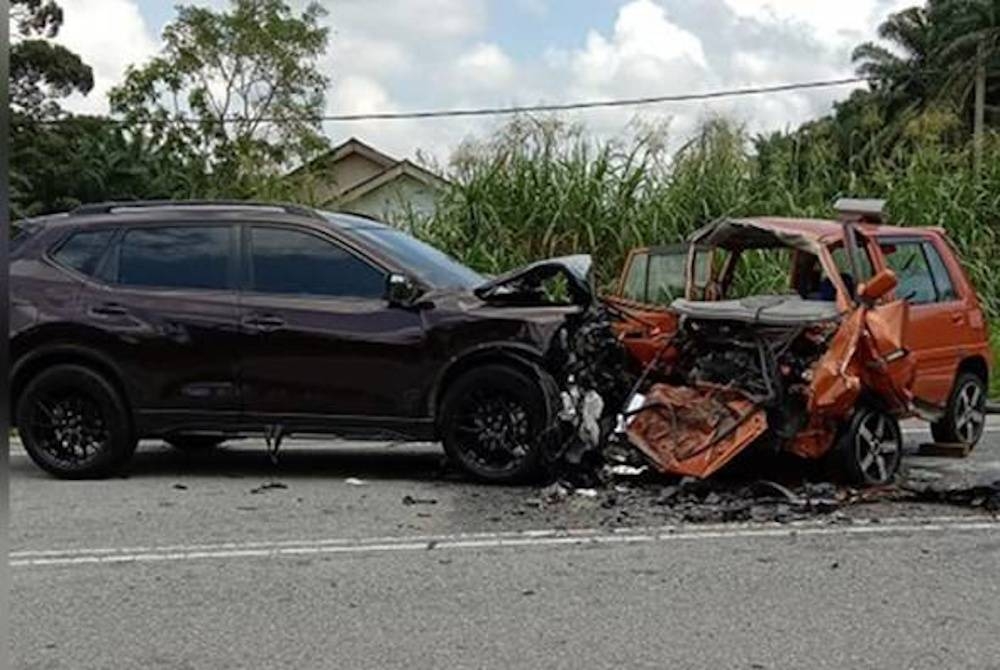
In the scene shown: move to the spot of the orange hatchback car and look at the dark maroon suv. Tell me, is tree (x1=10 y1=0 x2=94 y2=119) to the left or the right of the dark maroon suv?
right

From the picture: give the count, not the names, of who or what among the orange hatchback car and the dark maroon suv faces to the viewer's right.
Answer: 1

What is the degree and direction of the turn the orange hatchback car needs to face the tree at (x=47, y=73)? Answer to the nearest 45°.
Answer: approximately 90° to its right

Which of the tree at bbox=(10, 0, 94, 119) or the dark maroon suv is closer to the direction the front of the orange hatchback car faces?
the dark maroon suv

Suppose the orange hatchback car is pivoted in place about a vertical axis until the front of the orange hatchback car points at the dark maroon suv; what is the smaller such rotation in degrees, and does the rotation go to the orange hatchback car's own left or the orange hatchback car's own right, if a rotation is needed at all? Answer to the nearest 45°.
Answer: approximately 45° to the orange hatchback car's own right

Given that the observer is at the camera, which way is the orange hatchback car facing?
facing the viewer and to the left of the viewer

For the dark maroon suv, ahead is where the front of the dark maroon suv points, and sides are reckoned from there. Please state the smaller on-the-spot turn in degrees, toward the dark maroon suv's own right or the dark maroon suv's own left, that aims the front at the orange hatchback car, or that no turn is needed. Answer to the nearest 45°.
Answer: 0° — it already faces it

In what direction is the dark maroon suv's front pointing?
to the viewer's right

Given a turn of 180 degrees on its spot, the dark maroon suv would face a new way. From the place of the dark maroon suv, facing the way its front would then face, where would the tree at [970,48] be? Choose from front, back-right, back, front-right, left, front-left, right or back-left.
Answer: back-right

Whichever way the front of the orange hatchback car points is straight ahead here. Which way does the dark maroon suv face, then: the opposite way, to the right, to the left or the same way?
the opposite way

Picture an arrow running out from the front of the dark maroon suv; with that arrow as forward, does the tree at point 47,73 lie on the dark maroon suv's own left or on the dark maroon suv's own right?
on the dark maroon suv's own left

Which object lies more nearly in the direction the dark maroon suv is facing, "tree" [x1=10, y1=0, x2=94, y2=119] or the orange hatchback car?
the orange hatchback car

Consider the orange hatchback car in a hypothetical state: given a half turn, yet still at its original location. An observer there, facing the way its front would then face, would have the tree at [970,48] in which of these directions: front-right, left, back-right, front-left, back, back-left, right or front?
front-left
